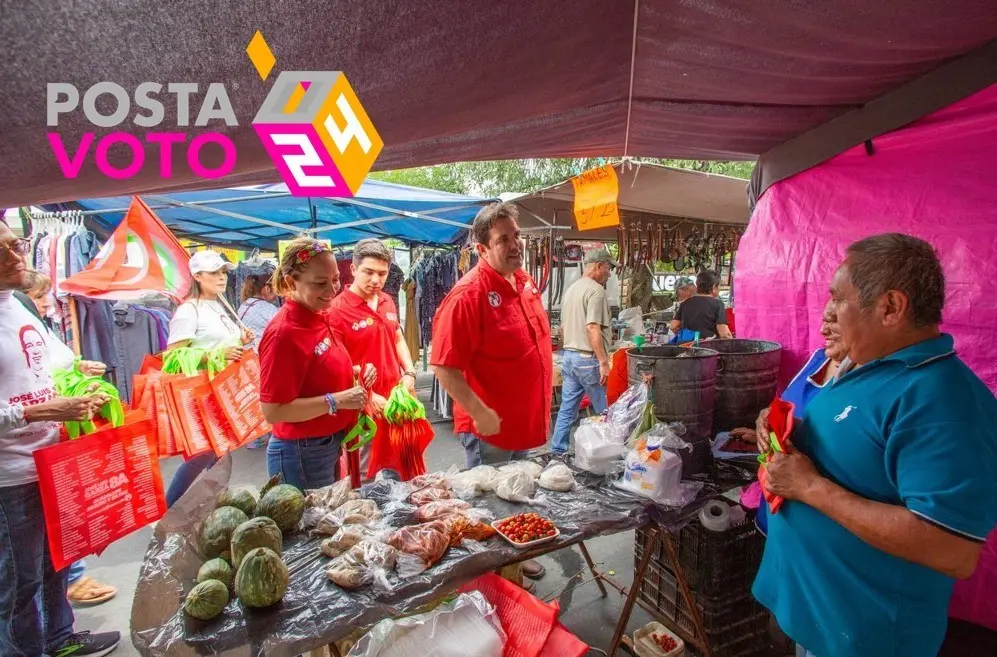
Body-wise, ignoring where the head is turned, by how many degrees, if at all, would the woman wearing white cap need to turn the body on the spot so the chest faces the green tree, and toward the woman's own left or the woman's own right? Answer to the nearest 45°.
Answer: approximately 90° to the woman's own left

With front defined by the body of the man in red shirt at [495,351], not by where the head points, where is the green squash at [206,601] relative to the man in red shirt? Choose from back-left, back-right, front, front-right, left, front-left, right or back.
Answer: right

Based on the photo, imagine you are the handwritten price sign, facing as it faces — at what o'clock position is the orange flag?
The orange flag is roughly at 2 o'clock from the handwritten price sign.

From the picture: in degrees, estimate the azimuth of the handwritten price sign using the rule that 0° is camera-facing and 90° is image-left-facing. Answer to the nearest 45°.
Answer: approximately 0°

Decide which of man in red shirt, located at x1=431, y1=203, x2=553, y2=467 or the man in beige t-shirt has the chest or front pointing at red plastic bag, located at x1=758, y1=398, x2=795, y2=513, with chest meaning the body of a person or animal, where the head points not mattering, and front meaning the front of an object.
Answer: the man in red shirt

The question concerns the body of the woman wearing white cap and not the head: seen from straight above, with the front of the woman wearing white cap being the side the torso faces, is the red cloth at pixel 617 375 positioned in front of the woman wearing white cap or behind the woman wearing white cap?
in front

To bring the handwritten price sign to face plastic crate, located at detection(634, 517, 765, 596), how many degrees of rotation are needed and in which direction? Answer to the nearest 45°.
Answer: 0° — it already faces it

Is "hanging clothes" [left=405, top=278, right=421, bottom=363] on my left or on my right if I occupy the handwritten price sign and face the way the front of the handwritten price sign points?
on my right

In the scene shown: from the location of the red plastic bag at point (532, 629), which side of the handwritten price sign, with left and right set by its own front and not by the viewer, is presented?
front

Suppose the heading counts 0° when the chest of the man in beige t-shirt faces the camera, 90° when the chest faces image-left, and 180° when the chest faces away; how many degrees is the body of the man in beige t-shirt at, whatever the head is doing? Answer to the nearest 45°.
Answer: approximately 225°

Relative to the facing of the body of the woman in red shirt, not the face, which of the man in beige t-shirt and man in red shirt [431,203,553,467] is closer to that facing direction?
the man in red shirt

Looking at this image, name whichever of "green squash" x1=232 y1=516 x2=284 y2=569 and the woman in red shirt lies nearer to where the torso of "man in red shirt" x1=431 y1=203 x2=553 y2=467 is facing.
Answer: the green squash
